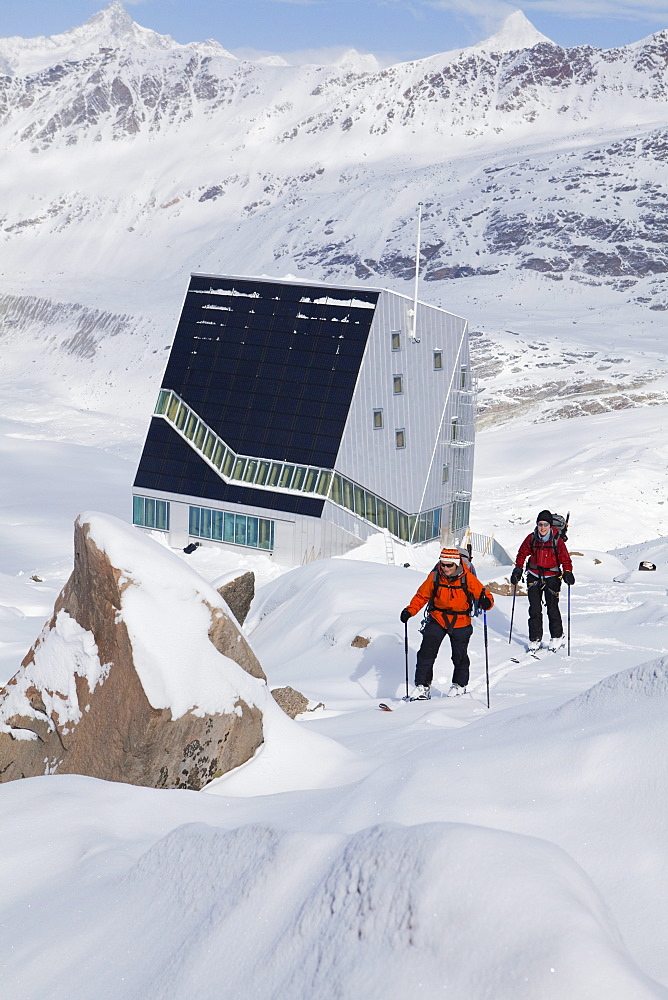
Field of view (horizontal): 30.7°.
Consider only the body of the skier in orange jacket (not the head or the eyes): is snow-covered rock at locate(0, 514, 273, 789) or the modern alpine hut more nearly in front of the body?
the snow-covered rock

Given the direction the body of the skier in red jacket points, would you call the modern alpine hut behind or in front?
behind

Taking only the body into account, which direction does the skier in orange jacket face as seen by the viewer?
toward the camera

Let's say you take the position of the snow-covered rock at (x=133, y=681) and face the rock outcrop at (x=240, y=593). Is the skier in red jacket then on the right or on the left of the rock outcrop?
right

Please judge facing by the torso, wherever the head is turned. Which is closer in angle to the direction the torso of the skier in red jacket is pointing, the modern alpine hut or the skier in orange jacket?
the skier in orange jacket

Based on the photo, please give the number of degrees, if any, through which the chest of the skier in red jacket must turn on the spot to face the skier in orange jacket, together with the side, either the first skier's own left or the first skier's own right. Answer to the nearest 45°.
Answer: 0° — they already face them

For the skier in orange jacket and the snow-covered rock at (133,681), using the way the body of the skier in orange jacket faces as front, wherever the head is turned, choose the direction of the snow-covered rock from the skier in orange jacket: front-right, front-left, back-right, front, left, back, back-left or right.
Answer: front-right

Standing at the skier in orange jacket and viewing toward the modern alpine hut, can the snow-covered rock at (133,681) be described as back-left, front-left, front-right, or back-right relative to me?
back-left

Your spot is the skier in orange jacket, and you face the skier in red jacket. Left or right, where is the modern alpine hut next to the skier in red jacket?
left

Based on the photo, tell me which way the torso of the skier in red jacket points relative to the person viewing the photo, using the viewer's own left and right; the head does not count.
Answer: facing the viewer

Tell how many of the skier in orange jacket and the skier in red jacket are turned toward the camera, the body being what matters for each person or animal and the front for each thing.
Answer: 2

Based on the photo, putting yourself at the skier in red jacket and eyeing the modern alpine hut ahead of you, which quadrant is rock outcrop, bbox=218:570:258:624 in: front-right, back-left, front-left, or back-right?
front-left

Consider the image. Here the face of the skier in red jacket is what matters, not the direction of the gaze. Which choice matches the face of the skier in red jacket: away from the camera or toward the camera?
toward the camera

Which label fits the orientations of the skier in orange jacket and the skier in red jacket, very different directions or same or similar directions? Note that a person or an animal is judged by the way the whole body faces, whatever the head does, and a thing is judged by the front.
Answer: same or similar directions

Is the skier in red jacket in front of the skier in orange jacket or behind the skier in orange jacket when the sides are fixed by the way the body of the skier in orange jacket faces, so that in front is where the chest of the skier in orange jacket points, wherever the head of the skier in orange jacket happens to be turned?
behind
